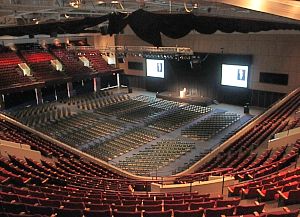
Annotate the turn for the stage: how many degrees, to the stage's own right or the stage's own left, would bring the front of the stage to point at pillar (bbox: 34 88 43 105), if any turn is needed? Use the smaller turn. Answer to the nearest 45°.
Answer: approximately 45° to the stage's own right

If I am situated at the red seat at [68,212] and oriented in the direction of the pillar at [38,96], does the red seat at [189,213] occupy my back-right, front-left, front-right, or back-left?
back-right

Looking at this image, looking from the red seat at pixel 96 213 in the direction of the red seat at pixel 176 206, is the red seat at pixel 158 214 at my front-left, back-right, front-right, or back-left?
front-right

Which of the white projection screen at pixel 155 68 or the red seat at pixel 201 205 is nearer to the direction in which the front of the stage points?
the red seat

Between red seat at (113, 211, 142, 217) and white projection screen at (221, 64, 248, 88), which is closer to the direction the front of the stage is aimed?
the red seat

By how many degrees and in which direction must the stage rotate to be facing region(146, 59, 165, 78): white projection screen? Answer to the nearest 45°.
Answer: approximately 90° to its right

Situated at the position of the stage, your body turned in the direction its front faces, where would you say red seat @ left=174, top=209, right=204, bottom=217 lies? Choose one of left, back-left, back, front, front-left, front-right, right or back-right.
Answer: front-left

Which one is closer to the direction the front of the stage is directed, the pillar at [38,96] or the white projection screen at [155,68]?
the pillar

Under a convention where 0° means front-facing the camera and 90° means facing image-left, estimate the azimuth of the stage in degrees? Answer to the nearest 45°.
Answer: approximately 45°

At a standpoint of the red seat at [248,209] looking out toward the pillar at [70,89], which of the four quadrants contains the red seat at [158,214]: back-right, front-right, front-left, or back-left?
front-left

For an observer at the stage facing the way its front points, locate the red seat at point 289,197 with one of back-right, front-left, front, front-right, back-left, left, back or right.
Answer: front-left

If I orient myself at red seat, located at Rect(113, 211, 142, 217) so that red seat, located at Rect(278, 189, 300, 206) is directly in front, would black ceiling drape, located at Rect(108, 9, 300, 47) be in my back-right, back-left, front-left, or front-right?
front-left

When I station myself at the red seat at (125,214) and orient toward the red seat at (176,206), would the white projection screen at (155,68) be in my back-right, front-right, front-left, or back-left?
front-left
